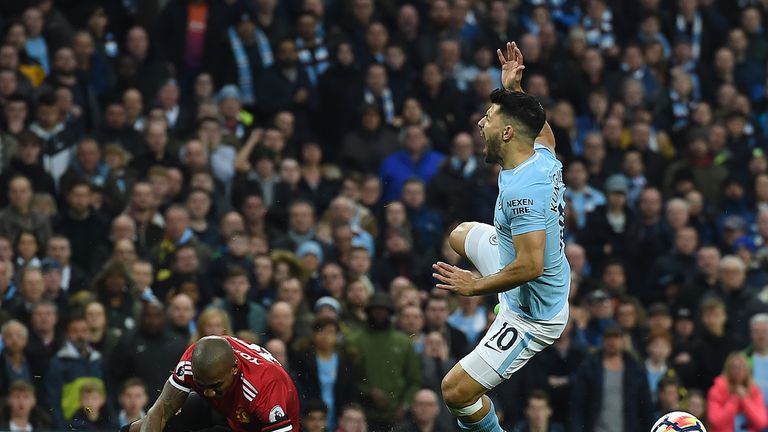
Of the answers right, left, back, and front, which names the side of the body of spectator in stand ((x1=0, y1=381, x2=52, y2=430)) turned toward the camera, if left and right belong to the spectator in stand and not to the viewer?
front

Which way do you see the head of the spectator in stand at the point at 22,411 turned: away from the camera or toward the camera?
toward the camera

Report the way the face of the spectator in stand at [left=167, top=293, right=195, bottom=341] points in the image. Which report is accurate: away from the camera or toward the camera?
toward the camera

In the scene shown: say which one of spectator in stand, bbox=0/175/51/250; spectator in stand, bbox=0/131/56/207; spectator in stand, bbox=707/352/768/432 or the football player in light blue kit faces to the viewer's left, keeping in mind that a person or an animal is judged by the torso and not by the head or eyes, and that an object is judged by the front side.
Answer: the football player in light blue kit

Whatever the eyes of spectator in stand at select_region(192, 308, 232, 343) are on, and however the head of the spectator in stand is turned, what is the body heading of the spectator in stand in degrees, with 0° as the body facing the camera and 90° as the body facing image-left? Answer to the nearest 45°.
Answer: approximately 0°

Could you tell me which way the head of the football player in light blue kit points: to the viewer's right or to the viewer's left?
to the viewer's left

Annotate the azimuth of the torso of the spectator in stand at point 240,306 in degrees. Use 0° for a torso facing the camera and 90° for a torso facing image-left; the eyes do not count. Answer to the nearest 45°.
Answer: approximately 0°

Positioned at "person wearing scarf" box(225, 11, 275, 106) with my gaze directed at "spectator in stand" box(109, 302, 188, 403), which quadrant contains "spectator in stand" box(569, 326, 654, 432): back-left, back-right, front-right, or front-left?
front-left

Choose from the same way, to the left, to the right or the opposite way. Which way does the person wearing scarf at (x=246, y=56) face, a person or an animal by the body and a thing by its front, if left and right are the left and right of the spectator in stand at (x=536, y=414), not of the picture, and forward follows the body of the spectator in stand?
the same way

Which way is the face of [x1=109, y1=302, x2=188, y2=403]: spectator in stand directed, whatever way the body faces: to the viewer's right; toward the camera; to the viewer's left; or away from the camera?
toward the camera

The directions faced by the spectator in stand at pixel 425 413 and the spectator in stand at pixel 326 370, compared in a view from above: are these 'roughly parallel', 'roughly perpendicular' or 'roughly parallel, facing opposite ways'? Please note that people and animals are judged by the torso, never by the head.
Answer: roughly parallel

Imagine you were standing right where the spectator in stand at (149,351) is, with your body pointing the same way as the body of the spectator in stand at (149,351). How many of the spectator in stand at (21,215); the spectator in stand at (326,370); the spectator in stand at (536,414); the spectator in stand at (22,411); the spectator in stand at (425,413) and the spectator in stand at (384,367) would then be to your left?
4

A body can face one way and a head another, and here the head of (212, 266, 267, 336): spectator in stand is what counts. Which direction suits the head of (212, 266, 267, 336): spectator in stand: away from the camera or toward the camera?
toward the camera

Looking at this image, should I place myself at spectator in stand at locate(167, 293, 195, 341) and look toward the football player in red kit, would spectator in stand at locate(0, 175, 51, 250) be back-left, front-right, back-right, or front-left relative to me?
back-right

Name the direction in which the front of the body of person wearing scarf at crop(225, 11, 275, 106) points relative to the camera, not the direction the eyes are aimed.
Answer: toward the camera

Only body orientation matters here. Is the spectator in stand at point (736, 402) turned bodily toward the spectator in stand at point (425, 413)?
no

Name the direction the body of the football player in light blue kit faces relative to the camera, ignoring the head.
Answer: to the viewer's left

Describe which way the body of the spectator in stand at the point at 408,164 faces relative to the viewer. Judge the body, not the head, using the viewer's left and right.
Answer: facing the viewer

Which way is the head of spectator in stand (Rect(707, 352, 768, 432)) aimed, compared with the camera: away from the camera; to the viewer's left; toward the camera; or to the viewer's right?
toward the camera

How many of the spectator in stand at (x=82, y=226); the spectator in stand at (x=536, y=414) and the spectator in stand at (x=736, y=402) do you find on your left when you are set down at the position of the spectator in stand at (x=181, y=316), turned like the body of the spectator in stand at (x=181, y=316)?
2
